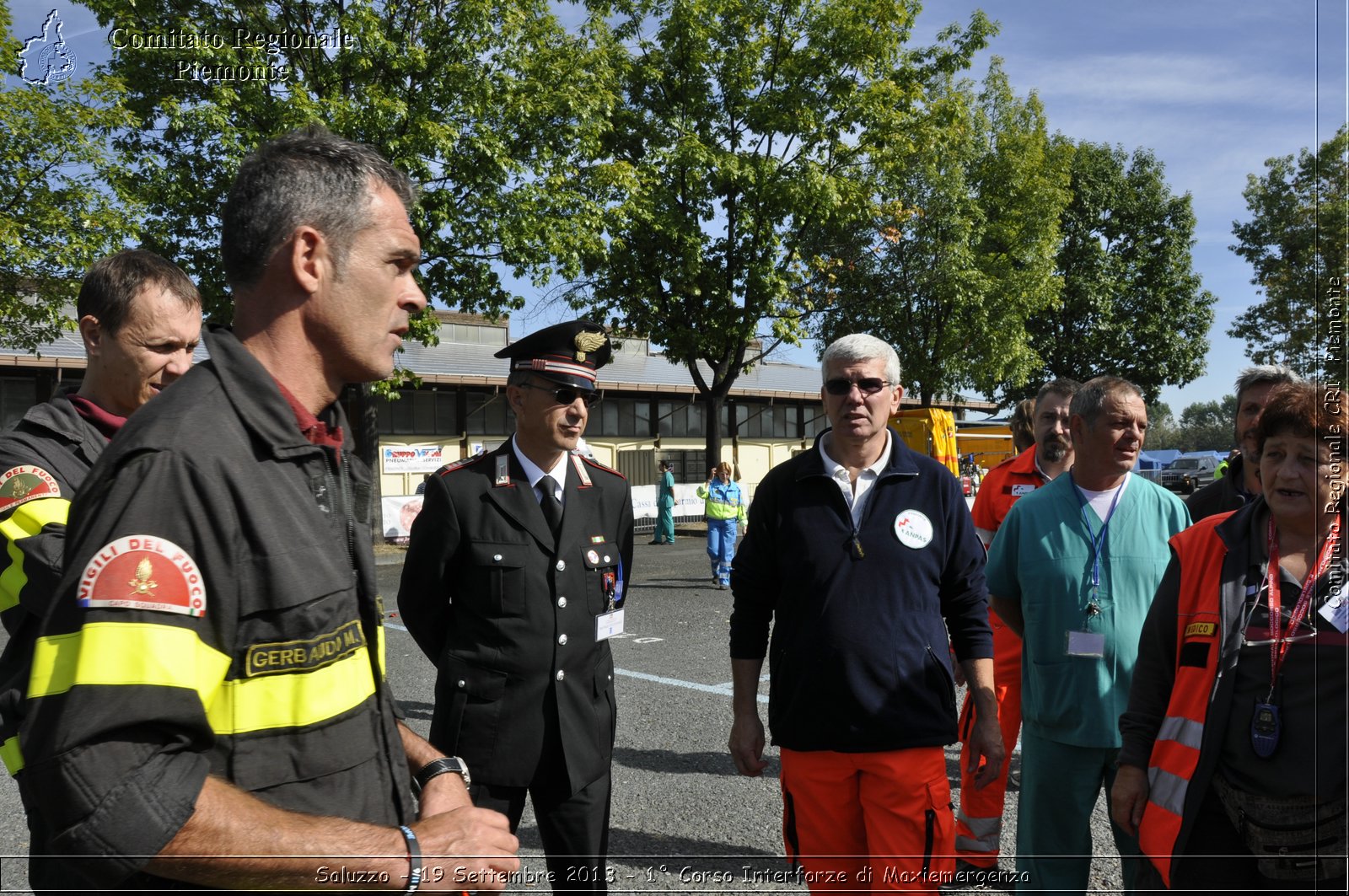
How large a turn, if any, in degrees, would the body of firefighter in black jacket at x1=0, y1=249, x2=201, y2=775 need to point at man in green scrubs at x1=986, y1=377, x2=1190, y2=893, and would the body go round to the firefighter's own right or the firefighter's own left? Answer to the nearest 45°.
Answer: approximately 45° to the firefighter's own left

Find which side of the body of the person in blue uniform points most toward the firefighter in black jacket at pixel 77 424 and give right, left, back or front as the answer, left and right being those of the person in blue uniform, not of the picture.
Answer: front

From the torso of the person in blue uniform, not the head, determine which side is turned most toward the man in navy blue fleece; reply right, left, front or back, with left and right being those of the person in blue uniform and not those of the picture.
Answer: front

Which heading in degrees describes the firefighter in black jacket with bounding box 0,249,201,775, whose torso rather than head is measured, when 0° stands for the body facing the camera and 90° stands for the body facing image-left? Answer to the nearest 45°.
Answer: approximately 315°

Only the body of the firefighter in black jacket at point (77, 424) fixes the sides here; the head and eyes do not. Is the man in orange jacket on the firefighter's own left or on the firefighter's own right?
on the firefighter's own left

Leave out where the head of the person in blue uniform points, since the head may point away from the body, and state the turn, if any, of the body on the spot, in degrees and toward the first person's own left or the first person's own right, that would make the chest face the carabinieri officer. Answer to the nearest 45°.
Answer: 0° — they already face them

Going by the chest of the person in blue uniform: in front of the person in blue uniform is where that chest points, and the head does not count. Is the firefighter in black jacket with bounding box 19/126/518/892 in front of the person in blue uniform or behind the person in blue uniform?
in front

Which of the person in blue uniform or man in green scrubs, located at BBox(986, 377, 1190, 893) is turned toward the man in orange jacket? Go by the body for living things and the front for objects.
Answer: the person in blue uniform

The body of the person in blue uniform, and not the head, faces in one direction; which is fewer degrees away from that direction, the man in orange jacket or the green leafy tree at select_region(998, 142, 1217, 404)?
the man in orange jacket

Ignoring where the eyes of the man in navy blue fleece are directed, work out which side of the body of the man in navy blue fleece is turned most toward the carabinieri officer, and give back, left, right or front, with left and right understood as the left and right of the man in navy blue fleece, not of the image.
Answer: right

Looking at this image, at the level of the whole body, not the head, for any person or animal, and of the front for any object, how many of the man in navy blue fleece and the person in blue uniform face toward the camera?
2

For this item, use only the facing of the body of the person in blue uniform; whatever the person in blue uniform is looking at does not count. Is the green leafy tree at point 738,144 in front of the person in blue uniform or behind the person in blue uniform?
behind
